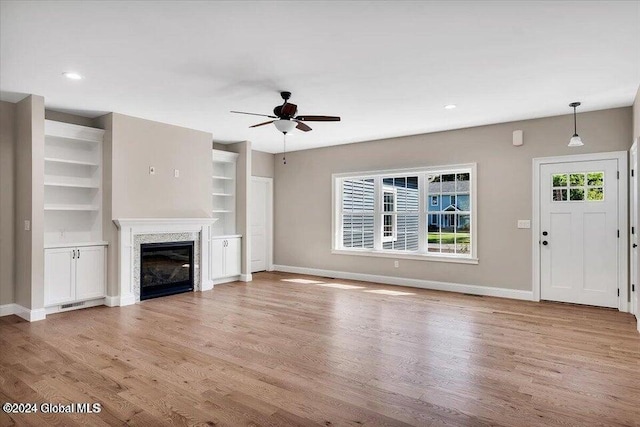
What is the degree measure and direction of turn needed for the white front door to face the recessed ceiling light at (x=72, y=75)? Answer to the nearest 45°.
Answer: approximately 45° to its right

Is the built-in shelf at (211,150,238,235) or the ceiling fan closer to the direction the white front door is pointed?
the ceiling fan

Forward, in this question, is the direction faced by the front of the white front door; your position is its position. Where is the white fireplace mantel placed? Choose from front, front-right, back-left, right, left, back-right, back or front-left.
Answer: front-right

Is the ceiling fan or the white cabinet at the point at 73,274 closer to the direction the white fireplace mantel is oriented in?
the ceiling fan

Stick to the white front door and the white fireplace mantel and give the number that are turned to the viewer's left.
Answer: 0

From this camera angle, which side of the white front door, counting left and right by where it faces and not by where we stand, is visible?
front

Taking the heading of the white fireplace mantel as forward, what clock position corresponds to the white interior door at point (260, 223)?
The white interior door is roughly at 9 o'clock from the white fireplace mantel.

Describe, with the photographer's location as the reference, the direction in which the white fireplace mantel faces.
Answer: facing the viewer and to the right of the viewer

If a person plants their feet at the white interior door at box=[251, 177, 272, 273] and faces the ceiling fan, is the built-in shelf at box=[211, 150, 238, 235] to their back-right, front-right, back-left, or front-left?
front-right

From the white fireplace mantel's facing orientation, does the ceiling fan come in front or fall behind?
in front

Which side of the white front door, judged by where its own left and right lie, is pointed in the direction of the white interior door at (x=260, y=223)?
right

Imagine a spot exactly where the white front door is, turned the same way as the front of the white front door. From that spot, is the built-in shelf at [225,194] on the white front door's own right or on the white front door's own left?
on the white front door's own right

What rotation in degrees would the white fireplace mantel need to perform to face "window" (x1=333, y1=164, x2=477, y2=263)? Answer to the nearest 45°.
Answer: approximately 45° to its left

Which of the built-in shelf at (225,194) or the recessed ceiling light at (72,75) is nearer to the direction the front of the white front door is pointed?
the recessed ceiling light

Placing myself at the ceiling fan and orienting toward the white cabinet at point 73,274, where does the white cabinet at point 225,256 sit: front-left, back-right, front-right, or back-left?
front-right

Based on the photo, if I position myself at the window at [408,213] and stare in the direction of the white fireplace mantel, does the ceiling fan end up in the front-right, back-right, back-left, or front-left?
front-left

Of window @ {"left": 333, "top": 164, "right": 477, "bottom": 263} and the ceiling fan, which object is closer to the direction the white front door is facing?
the ceiling fan
